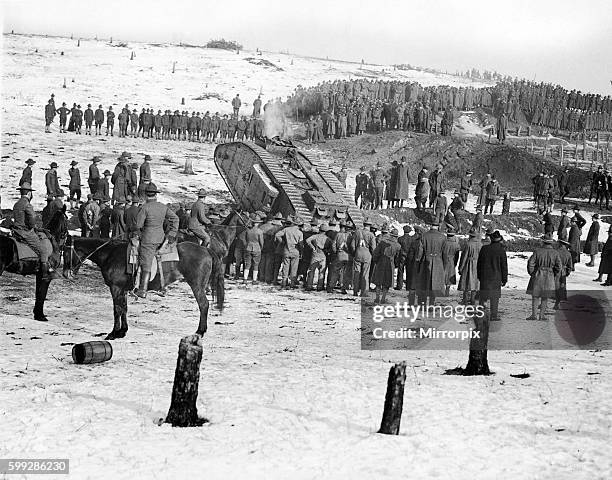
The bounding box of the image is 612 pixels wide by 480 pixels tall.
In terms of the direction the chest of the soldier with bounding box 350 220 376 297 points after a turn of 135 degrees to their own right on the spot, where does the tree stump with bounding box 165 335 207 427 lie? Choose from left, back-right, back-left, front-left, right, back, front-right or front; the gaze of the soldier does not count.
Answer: front-right

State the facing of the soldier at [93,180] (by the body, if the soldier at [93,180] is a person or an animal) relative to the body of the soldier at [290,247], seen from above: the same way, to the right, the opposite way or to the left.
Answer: to the right

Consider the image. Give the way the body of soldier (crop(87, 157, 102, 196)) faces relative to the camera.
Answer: to the viewer's right

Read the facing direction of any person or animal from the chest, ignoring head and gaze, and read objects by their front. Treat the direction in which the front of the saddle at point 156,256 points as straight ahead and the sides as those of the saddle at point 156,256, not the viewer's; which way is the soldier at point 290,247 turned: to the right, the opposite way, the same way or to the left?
to the right

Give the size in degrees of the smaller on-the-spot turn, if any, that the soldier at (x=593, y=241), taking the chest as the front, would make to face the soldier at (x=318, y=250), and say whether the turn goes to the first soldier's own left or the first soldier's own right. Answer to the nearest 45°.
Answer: approximately 45° to the first soldier's own left

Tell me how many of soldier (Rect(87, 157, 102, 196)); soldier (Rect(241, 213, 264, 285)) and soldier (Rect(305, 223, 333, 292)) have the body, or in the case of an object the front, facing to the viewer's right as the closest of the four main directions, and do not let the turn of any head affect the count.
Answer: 1

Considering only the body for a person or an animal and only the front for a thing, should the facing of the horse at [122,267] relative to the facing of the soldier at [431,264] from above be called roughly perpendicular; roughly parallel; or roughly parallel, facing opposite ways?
roughly perpendicular

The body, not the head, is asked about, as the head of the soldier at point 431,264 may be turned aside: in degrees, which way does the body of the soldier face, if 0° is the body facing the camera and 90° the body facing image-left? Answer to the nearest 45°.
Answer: approximately 180°

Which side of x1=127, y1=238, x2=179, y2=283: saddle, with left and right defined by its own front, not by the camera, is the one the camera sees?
left

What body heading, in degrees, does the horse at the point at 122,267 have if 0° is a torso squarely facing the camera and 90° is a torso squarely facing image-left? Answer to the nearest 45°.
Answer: approximately 90°

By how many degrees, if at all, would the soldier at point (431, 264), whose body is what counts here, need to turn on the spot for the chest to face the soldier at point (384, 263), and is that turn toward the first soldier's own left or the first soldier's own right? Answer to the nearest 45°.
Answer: approximately 45° to the first soldier's own left

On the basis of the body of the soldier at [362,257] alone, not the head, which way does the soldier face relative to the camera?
away from the camera

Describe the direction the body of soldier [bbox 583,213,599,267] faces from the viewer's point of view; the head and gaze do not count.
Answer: to the viewer's left
